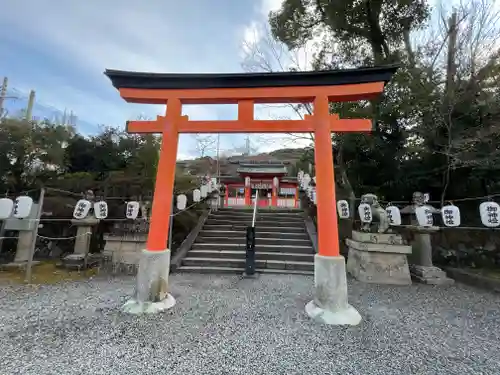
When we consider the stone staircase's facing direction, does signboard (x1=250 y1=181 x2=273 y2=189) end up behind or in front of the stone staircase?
behind

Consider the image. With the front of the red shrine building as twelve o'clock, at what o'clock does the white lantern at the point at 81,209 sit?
The white lantern is roughly at 1 o'clock from the red shrine building.

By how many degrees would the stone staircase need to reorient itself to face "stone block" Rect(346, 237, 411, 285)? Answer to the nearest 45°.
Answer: approximately 45° to its left

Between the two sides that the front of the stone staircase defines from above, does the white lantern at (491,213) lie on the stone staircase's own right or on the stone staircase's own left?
on the stone staircase's own left

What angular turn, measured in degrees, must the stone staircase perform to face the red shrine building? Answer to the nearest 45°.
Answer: approximately 180°

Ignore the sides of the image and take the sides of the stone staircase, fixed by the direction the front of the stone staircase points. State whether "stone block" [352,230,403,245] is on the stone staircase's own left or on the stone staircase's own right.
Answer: on the stone staircase's own left

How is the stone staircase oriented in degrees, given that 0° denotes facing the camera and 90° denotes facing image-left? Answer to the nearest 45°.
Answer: approximately 0°

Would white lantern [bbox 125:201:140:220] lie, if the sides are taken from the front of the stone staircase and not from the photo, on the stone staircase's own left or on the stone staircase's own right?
on the stone staircase's own right

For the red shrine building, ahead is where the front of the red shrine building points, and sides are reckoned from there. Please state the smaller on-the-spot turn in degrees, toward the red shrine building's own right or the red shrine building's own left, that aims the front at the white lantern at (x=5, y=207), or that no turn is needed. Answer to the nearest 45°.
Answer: approximately 45° to the red shrine building's own right

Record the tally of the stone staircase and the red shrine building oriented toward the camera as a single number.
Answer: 2

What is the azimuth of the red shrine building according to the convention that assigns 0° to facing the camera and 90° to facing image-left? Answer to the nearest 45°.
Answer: approximately 0°
